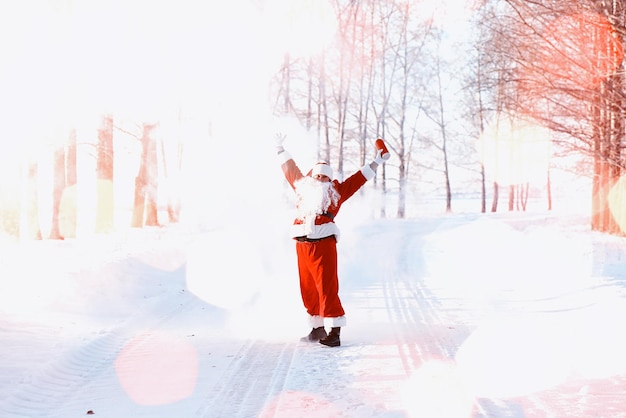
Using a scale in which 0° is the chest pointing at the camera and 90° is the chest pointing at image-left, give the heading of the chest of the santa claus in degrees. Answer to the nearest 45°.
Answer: approximately 45°
